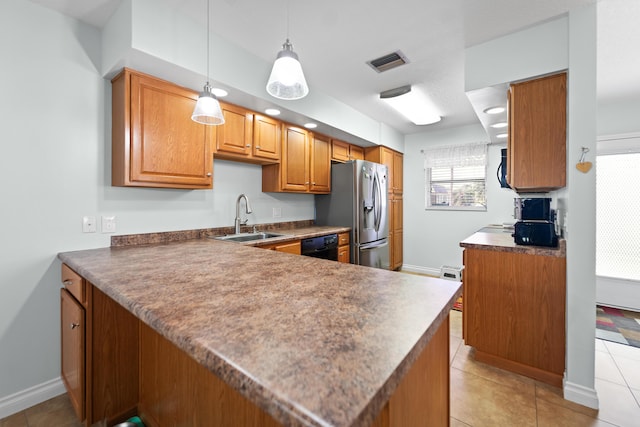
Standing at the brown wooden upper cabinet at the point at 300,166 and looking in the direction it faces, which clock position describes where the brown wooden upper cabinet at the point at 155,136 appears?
the brown wooden upper cabinet at the point at 155,136 is roughly at 3 o'clock from the brown wooden upper cabinet at the point at 300,166.

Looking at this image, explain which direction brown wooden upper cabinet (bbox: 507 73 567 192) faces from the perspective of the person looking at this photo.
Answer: facing to the left of the viewer

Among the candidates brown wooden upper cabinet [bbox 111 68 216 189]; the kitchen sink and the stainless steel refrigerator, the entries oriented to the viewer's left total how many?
0

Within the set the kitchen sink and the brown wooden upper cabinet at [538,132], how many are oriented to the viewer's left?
1

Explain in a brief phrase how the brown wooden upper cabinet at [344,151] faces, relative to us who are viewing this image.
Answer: facing the viewer and to the right of the viewer

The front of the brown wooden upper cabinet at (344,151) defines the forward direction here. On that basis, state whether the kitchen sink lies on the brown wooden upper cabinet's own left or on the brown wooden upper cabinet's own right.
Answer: on the brown wooden upper cabinet's own right

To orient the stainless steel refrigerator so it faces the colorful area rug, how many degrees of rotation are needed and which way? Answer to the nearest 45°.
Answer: approximately 45° to its left

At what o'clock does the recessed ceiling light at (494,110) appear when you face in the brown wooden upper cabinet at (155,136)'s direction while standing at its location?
The recessed ceiling light is roughly at 11 o'clock from the brown wooden upper cabinet.

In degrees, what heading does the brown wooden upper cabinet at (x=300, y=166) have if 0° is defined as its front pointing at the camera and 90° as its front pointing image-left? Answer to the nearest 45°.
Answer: approximately 315°

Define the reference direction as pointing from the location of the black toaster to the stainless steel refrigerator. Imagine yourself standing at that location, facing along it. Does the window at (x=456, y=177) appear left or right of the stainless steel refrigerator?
right

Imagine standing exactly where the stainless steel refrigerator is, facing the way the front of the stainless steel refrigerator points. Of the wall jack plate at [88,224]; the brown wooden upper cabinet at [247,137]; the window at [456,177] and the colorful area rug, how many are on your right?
2

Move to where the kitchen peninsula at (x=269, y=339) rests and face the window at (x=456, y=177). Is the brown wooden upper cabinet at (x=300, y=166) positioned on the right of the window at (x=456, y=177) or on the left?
left

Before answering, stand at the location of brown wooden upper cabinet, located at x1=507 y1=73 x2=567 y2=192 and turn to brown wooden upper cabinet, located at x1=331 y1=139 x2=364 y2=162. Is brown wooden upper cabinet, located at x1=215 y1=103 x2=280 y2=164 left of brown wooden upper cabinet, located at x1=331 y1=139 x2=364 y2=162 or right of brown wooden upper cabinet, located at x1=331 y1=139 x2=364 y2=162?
left

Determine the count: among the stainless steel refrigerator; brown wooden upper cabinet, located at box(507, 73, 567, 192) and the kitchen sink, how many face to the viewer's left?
1
